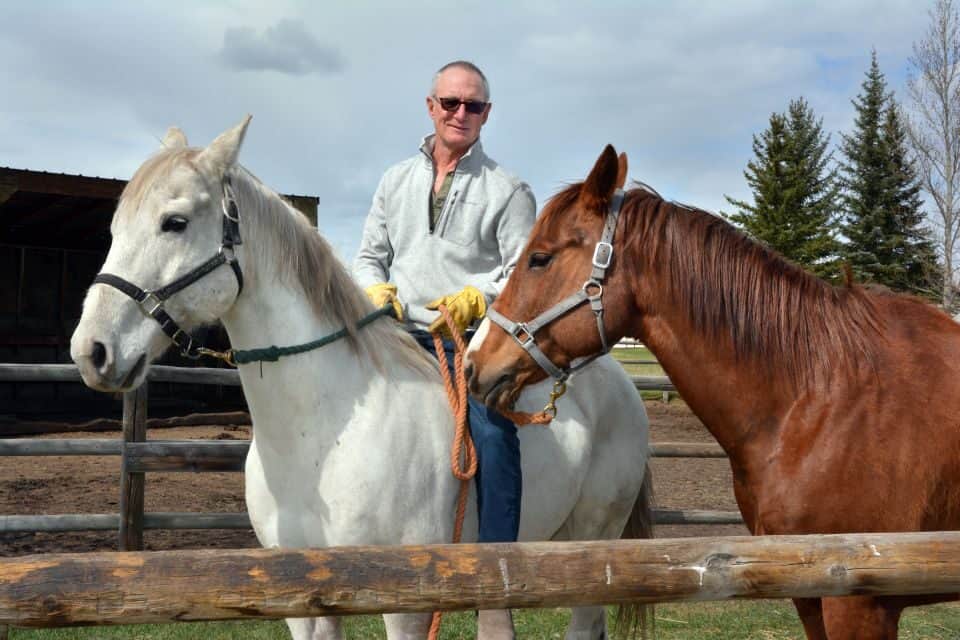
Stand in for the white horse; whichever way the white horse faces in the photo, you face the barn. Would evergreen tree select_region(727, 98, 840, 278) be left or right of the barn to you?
right

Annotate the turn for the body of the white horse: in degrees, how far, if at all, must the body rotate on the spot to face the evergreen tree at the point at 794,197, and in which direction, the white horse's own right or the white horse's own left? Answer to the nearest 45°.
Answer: approximately 180°

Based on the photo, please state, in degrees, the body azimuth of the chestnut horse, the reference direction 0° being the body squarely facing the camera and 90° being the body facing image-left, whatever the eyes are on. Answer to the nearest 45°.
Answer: approximately 90°

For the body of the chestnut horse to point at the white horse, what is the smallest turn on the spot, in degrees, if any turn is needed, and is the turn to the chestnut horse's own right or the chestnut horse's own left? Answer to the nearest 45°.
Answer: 0° — it already faces it

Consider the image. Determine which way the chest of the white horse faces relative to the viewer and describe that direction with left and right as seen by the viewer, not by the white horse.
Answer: facing the viewer and to the left of the viewer

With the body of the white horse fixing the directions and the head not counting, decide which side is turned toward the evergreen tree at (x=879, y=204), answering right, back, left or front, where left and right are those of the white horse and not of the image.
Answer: back

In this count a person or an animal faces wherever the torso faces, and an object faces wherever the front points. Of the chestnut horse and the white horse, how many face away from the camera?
0

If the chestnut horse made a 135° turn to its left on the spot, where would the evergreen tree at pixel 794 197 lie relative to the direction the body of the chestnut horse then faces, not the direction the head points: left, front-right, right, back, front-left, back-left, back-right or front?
back-left

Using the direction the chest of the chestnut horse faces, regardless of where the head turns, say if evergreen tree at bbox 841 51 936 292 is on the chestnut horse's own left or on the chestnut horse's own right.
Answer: on the chestnut horse's own right

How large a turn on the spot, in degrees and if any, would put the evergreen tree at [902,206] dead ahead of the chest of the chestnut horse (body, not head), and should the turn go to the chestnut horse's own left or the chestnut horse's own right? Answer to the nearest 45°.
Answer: approximately 90° to the chestnut horse's own right
